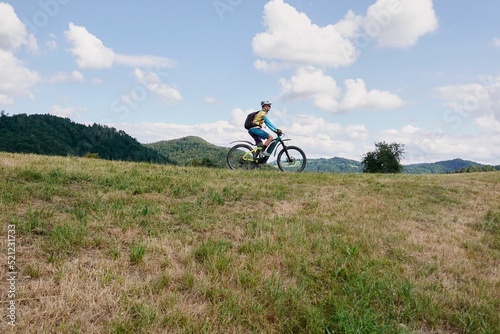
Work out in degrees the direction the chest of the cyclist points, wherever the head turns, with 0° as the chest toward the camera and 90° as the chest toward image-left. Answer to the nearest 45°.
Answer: approximately 270°
